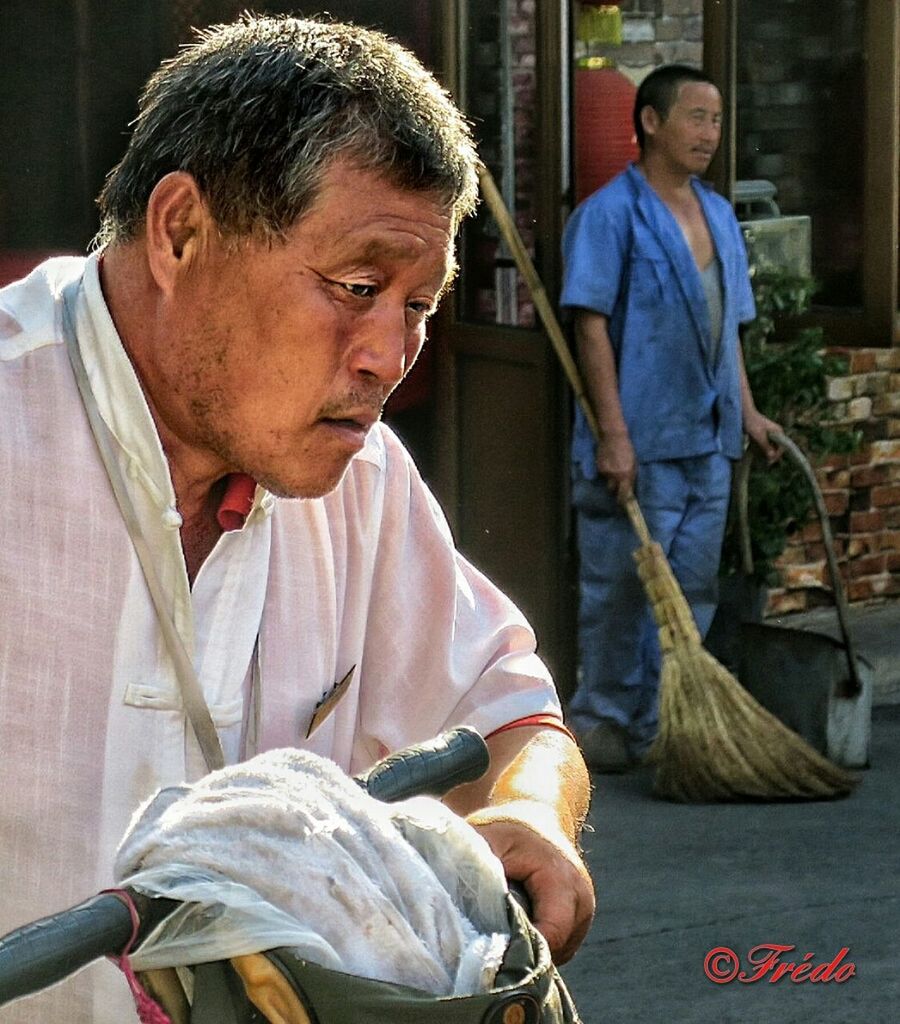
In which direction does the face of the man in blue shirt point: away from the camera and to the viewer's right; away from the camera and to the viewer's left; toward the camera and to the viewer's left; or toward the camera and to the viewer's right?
toward the camera and to the viewer's right

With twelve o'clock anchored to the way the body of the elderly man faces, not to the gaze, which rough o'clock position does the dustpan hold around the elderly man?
The dustpan is roughly at 8 o'clock from the elderly man.

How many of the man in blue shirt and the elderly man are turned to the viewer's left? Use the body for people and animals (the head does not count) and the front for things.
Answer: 0

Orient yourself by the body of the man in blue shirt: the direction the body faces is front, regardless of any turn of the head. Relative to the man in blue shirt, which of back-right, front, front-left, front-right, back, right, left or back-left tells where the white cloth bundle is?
front-right

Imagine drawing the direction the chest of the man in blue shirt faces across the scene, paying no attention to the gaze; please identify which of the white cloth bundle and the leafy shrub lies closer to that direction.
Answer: the white cloth bundle

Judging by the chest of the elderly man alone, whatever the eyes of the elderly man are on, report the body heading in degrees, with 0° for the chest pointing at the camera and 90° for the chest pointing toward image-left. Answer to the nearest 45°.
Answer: approximately 315°

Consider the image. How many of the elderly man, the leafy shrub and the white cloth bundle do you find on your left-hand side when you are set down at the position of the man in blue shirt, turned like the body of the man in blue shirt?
1

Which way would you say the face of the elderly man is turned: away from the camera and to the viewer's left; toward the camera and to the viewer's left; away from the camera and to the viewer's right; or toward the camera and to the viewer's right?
toward the camera and to the viewer's right

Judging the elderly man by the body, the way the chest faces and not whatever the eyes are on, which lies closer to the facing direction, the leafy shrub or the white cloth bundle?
the white cloth bundle
